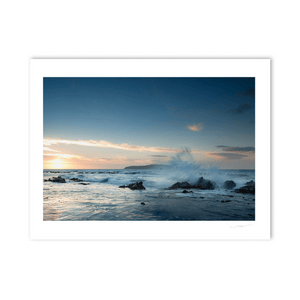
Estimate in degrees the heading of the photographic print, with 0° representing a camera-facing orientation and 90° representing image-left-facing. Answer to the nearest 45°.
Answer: approximately 0°
